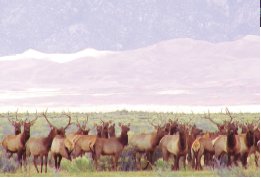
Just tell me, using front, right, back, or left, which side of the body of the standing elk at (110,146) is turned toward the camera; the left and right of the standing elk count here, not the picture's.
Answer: right
